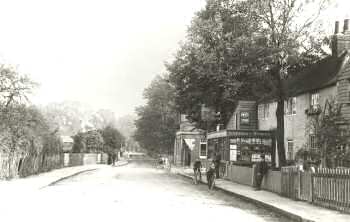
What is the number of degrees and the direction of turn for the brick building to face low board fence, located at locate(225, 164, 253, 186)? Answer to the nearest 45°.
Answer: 0° — it already faces it

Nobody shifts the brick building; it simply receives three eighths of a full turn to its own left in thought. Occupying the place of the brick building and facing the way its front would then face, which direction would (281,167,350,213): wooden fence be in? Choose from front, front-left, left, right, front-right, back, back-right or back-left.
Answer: right

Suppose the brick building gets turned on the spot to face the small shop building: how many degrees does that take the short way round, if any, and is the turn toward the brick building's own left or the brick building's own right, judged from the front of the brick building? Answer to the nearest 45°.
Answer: approximately 45° to the brick building's own right

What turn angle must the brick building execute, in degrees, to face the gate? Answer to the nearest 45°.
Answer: approximately 45° to its left

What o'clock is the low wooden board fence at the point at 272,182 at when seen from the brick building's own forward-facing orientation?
The low wooden board fence is roughly at 11 o'clock from the brick building.

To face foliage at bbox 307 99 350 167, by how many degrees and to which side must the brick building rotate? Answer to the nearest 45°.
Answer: approximately 45° to its left

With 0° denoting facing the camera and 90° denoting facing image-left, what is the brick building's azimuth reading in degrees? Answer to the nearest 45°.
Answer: approximately 45°
